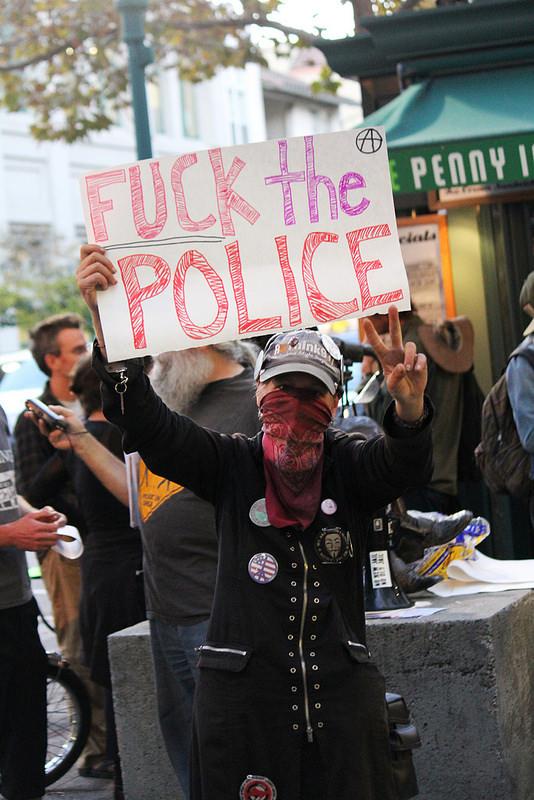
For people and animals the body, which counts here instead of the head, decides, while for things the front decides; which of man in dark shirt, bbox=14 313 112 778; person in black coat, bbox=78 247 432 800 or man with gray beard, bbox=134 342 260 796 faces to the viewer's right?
the man in dark shirt

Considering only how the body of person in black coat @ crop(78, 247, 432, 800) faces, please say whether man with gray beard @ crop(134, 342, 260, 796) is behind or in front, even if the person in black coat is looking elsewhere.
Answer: behind

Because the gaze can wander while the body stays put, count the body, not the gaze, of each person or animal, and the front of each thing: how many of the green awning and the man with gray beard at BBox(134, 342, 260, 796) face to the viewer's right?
0

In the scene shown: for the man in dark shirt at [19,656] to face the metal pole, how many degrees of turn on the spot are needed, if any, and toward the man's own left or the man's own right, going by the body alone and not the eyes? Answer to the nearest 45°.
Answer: approximately 135° to the man's own left

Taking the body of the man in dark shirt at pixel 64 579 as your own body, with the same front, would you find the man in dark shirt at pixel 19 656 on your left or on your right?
on your right

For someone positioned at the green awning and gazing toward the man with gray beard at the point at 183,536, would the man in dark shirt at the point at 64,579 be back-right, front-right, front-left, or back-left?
front-right

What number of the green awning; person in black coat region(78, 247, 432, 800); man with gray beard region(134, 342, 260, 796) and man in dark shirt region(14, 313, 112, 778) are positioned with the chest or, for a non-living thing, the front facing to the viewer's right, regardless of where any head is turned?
1

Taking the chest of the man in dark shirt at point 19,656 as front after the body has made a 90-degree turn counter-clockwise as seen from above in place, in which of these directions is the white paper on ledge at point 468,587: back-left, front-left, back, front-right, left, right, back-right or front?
front-right

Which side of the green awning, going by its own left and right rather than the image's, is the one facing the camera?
front

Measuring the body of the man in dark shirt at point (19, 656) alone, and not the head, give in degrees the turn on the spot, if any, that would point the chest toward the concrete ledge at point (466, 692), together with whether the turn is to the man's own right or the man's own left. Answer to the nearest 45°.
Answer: approximately 45° to the man's own left

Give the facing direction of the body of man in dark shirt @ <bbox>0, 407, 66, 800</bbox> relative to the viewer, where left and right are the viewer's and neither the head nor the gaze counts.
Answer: facing the viewer and to the right of the viewer

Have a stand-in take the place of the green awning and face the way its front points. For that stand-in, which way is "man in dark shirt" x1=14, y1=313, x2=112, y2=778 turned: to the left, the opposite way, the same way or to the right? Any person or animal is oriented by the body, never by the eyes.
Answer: to the left
